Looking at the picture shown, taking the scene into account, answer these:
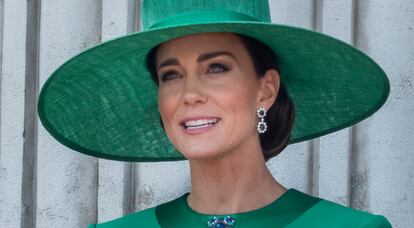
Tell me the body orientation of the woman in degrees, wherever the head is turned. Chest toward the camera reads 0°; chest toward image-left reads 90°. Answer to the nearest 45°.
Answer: approximately 45°

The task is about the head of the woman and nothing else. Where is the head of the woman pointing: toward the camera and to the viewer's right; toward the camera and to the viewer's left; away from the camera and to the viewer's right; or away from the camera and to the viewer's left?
toward the camera and to the viewer's left
